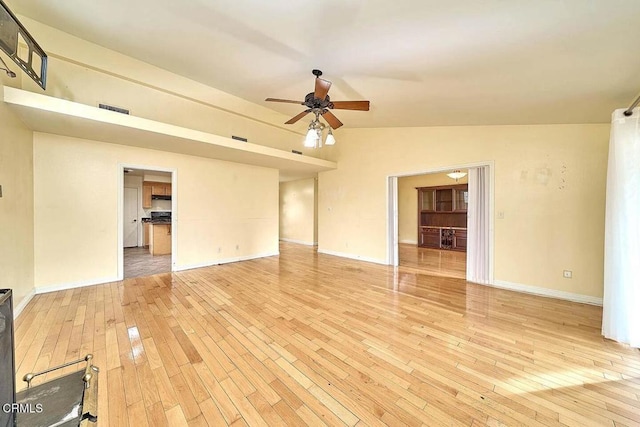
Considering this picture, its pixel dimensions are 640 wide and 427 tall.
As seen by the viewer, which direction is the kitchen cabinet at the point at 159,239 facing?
toward the camera

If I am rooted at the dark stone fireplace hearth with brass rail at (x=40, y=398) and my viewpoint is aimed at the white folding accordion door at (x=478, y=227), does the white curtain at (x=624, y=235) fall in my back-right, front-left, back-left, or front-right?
front-right

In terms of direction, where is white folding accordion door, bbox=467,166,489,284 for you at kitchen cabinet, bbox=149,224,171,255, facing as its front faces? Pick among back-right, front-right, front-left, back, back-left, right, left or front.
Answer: front-left

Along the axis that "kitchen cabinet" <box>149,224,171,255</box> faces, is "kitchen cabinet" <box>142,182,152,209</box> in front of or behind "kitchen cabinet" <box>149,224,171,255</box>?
behind

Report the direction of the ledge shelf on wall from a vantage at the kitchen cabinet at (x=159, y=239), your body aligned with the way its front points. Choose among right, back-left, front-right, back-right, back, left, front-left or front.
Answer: front

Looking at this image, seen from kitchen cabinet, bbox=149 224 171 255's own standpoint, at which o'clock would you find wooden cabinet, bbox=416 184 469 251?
The wooden cabinet is roughly at 10 o'clock from the kitchen cabinet.

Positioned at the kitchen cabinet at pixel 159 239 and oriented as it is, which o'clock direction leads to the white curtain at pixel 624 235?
The white curtain is roughly at 11 o'clock from the kitchen cabinet.
